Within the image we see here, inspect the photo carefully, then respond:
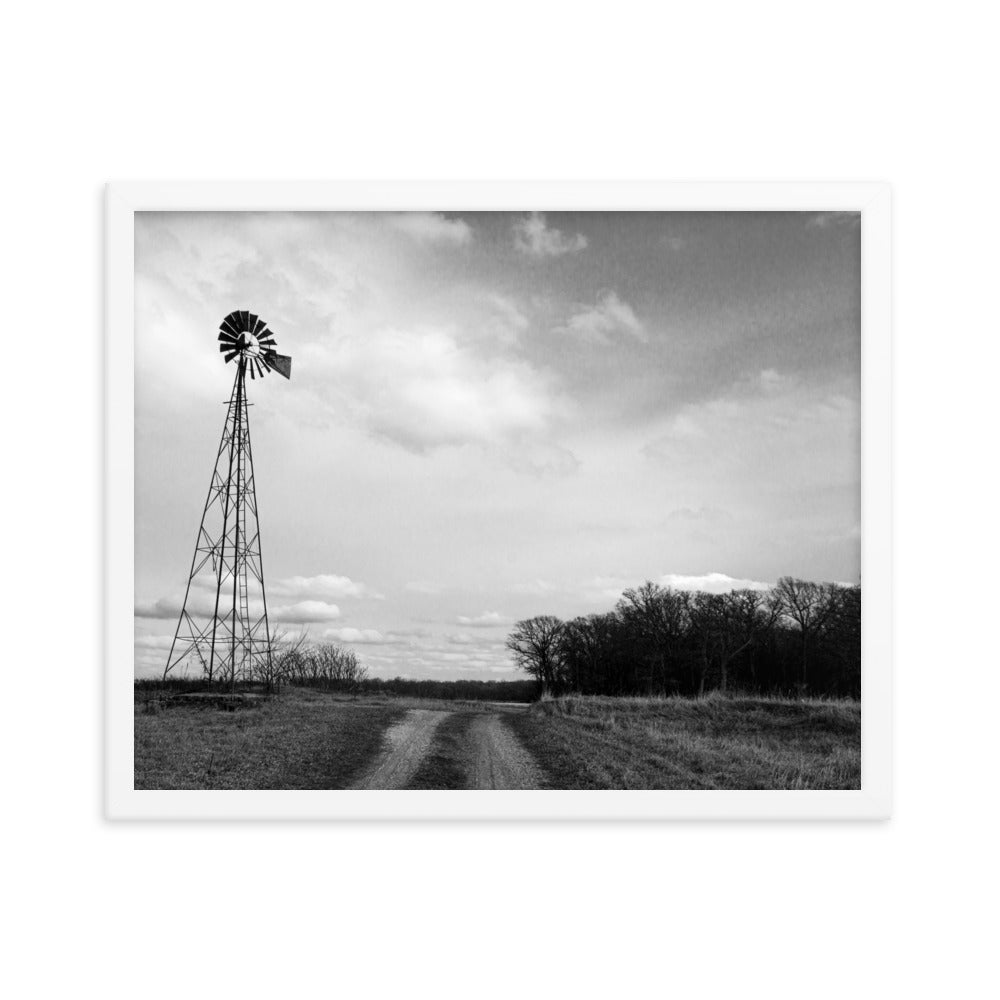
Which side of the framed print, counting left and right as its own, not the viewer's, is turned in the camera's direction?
front
